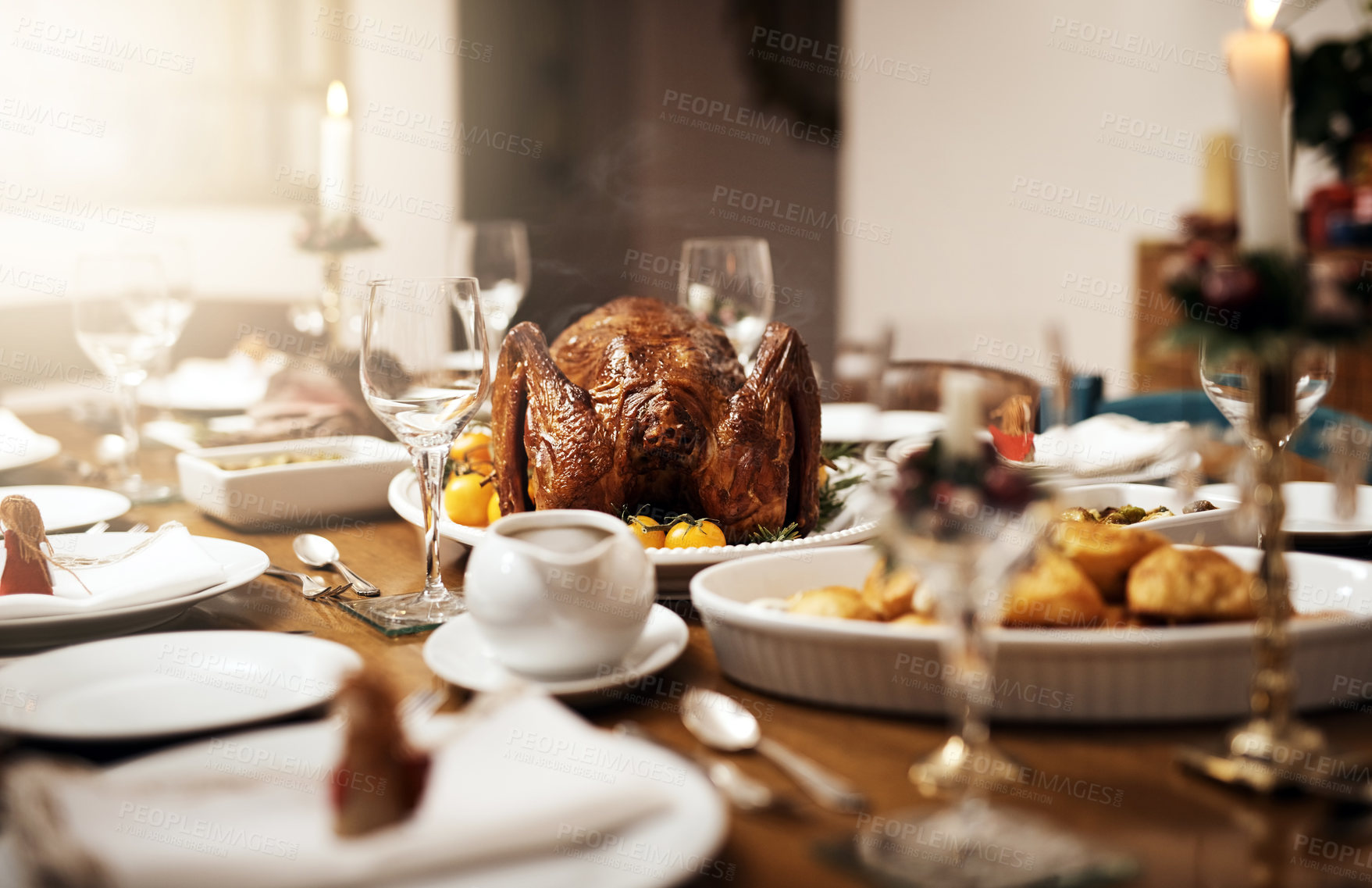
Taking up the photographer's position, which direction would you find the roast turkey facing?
facing the viewer

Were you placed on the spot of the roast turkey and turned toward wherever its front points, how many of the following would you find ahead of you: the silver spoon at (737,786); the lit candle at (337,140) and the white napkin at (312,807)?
2

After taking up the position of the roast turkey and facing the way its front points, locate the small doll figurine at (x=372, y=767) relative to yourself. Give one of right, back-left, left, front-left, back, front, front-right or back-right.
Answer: front

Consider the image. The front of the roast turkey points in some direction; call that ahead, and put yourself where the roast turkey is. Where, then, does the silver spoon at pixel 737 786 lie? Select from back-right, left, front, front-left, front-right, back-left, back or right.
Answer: front
